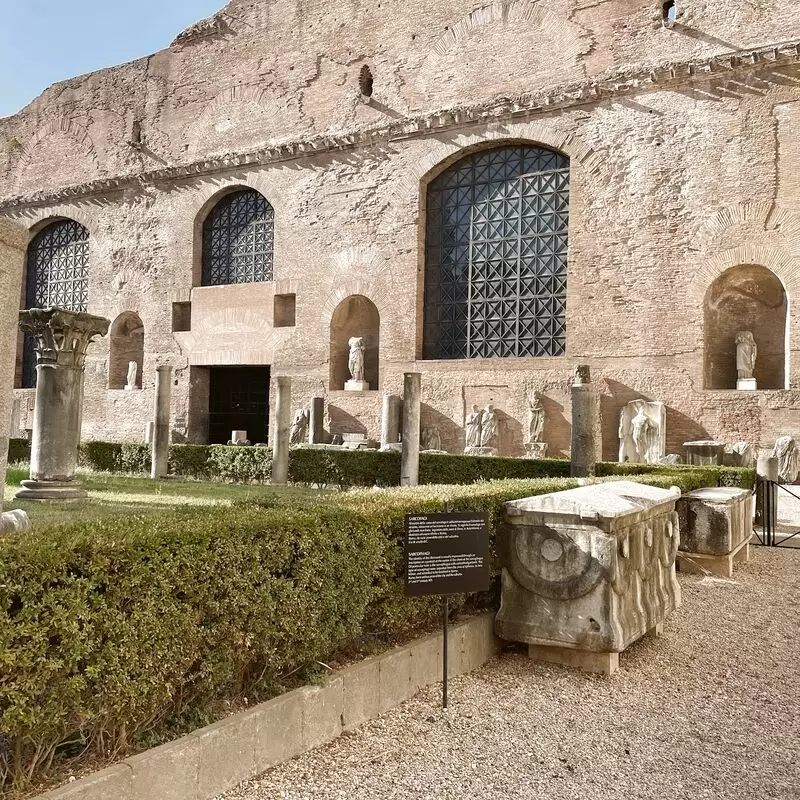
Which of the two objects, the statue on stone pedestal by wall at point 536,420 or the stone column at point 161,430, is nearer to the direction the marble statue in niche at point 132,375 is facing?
the stone column

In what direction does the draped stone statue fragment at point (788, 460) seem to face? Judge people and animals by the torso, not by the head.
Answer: toward the camera

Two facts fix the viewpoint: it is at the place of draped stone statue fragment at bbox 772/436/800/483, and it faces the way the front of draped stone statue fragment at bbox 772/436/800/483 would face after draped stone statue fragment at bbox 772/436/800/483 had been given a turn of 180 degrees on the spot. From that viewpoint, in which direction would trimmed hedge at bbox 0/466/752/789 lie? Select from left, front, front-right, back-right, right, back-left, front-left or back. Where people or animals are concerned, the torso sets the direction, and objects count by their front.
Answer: back

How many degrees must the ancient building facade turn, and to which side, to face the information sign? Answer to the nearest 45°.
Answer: approximately 45° to its left

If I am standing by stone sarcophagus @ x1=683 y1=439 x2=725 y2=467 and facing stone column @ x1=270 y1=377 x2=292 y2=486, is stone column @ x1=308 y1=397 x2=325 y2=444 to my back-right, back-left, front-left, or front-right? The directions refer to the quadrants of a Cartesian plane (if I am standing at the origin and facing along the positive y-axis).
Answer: front-right

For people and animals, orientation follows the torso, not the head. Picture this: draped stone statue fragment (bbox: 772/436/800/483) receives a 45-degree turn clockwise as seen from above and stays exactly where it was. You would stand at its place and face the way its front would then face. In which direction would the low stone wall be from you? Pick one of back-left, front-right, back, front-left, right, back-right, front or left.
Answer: front-left

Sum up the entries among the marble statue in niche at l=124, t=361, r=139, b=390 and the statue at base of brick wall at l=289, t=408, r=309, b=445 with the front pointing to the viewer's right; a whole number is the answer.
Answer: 0

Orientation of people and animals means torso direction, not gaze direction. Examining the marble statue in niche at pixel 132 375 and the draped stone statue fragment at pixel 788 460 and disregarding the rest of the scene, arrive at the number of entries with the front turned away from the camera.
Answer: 0

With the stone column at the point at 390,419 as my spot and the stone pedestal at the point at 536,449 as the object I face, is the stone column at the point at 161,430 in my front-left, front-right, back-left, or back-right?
back-right

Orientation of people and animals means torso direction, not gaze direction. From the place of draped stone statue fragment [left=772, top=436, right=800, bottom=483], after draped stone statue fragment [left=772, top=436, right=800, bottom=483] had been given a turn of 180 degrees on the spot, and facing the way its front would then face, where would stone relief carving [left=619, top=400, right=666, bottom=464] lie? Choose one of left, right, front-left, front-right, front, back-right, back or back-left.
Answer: left

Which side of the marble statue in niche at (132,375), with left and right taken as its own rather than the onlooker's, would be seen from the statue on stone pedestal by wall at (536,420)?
left
